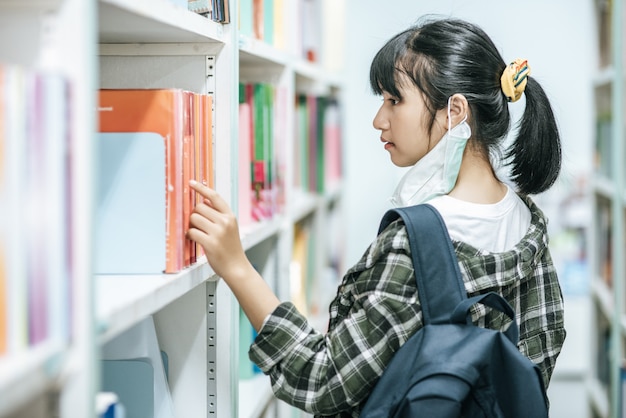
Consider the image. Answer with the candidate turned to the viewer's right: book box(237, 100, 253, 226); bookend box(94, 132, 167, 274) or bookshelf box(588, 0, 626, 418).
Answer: book box(237, 100, 253, 226)

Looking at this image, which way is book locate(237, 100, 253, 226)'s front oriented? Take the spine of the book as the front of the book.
to the viewer's right

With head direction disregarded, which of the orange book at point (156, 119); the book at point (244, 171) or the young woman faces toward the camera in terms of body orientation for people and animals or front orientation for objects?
the orange book

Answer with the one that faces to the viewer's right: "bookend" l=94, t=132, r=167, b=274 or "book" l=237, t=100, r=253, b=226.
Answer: "book" l=237, t=100, r=253, b=226

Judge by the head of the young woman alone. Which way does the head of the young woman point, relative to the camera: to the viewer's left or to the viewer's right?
to the viewer's left

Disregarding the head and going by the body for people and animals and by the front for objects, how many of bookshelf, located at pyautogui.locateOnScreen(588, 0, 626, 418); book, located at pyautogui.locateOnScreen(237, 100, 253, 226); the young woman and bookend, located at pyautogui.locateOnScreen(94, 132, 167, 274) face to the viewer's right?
1

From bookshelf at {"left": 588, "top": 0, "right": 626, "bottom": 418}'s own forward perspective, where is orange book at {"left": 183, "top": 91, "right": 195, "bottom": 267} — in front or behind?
in front

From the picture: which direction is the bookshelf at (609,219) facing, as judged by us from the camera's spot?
facing the viewer and to the left of the viewer

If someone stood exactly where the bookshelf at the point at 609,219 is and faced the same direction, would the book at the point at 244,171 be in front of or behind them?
in front
